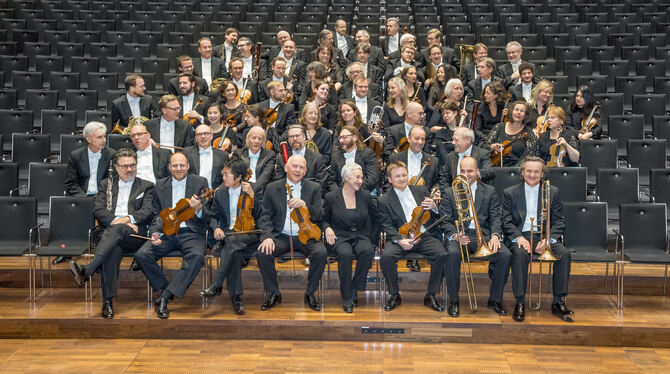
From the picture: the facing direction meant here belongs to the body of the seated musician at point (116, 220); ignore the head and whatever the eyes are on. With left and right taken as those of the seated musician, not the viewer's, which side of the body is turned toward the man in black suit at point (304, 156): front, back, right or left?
left

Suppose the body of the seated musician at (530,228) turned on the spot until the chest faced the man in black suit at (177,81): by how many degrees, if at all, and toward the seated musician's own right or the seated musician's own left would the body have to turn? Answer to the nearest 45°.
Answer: approximately 90° to the seated musician's own right

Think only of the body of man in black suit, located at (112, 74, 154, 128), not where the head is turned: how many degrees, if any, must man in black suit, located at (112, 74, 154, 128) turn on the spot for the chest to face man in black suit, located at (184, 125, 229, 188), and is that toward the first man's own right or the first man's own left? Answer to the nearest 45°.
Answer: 0° — they already face them

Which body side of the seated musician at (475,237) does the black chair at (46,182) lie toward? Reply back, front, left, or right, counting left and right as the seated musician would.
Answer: right

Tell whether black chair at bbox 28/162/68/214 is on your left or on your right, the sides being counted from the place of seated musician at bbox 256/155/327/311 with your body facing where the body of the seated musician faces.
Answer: on your right

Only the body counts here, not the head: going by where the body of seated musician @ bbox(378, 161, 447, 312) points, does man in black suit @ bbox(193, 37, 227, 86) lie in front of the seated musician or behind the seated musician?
behind

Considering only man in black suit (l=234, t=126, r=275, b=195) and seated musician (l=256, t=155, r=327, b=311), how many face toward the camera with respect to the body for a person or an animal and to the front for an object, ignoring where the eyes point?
2

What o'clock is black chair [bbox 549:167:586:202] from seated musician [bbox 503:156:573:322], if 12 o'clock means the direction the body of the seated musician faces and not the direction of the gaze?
The black chair is roughly at 7 o'clock from the seated musician.

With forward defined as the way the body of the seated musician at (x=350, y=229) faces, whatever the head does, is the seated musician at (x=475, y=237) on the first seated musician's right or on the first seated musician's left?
on the first seated musician's left

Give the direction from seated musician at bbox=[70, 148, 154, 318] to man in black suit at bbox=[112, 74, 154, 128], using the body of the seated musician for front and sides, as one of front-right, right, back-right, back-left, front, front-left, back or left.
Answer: back

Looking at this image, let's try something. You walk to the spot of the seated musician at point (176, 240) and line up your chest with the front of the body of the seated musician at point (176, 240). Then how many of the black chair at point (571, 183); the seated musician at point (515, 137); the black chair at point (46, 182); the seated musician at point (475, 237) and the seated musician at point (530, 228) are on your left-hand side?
4

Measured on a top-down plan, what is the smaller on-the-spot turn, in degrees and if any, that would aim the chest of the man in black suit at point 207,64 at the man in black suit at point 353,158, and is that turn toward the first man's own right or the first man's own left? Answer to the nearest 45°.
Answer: approximately 45° to the first man's own left
